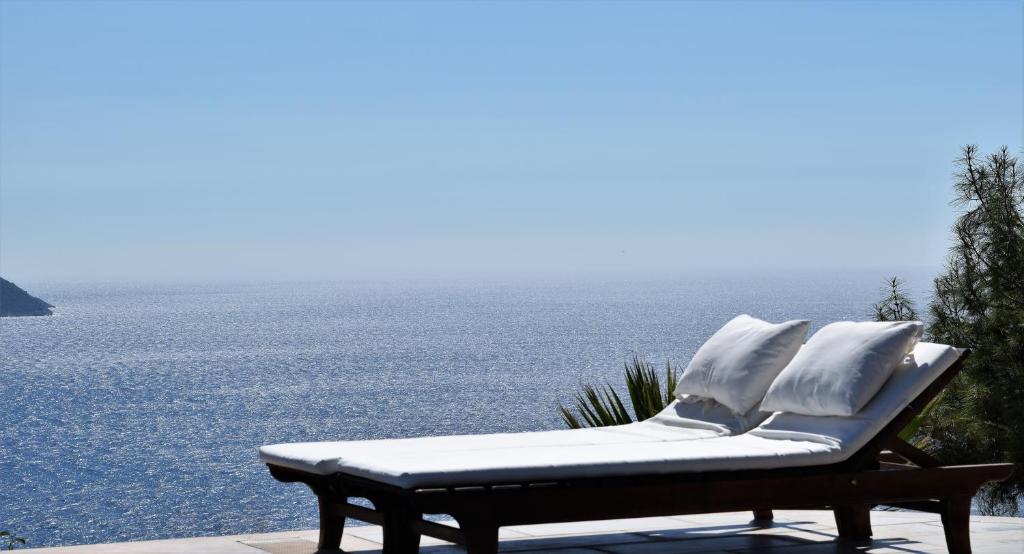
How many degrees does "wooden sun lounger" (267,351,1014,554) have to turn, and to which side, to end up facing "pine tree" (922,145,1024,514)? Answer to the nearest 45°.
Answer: approximately 135° to its right

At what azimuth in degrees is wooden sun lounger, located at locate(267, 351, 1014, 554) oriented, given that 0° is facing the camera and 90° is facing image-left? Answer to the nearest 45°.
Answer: approximately 90°
